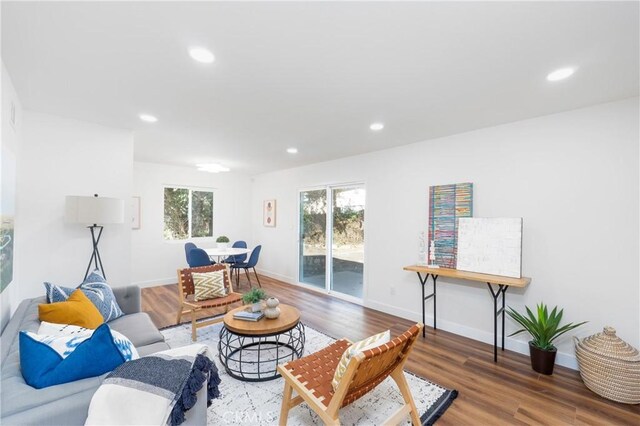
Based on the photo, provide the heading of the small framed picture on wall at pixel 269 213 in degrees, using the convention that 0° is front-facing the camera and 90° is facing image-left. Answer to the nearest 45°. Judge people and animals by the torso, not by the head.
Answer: approximately 45°

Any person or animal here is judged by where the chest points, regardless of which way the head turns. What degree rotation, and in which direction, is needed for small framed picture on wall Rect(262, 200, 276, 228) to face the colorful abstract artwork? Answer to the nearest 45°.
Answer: approximately 90° to its left

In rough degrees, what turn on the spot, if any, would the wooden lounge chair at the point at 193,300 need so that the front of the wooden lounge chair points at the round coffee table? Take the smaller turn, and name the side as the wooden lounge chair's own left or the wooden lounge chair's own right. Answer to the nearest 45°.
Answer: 0° — it already faces it

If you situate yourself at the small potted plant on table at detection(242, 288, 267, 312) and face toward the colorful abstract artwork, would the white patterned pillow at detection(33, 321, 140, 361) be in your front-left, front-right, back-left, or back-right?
back-right

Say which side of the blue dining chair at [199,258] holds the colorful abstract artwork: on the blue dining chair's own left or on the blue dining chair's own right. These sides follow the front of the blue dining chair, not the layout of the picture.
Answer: on the blue dining chair's own right

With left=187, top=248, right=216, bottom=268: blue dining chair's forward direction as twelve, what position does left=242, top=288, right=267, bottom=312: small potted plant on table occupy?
The small potted plant on table is roughly at 4 o'clock from the blue dining chair.

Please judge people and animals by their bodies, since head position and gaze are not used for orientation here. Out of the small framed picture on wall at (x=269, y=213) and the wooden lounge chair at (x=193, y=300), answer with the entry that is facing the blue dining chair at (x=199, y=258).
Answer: the small framed picture on wall

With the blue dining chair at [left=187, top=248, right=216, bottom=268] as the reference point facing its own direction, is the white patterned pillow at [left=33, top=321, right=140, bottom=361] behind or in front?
behind

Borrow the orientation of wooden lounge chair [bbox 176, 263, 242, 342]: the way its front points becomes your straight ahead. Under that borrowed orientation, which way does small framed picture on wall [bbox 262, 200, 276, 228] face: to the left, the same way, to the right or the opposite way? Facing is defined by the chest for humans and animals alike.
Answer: to the right

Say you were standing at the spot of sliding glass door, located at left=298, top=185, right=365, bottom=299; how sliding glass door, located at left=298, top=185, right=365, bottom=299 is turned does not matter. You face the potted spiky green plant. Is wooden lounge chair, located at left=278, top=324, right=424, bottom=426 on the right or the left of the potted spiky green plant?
right

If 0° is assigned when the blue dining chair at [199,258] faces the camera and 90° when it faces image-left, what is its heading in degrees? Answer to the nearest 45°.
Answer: approximately 225°
